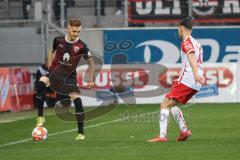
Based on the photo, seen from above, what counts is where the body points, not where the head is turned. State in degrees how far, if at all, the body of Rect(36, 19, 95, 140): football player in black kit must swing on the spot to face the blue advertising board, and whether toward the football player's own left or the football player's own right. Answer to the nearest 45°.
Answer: approximately 180°

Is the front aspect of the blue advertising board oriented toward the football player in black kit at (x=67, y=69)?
yes

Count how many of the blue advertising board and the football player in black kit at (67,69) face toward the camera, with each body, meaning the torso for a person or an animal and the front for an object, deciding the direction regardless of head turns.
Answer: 2

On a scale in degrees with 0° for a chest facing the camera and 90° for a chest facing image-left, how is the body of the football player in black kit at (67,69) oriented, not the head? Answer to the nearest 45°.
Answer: approximately 0°
